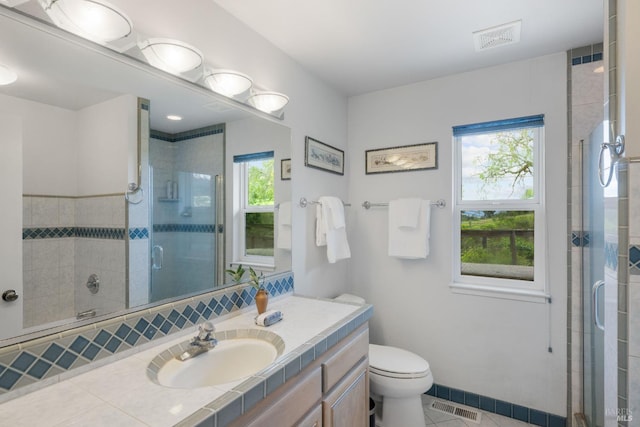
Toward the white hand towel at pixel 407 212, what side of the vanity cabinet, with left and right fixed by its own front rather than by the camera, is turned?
left

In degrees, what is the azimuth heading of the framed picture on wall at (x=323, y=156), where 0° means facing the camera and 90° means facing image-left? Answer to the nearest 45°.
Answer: approximately 315°

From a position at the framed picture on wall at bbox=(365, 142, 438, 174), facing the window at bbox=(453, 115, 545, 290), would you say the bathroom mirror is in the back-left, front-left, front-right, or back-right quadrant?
back-right

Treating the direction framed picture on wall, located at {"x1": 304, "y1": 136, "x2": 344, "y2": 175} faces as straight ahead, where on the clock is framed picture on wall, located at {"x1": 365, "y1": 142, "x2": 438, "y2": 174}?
framed picture on wall, located at {"x1": 365, "y1": 142, "x2": 438, "y2": 174} is roughly at 10 o'clock from framed picture on wall, located at {"x1": 304, "y1": 136, "x2": 344, "y2": 175}.

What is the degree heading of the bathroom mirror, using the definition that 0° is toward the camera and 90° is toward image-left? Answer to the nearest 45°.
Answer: approximately 315°

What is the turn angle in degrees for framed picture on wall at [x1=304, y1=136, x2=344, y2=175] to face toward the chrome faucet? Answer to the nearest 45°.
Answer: approximately 45° to its right

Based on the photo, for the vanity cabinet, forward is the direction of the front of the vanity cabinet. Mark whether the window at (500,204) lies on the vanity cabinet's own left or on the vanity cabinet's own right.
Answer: on the vanity cabinet's own left

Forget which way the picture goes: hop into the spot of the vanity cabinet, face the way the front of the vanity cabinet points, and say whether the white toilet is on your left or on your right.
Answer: on your left
